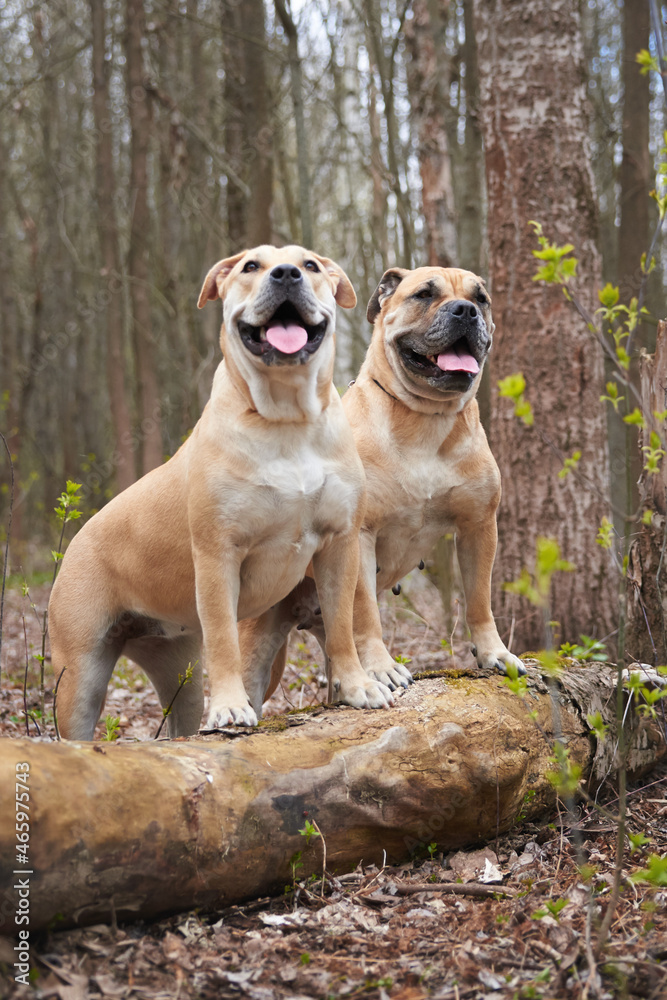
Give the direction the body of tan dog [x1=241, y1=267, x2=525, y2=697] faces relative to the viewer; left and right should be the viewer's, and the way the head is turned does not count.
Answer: facing the viewer and to the right of the viewer

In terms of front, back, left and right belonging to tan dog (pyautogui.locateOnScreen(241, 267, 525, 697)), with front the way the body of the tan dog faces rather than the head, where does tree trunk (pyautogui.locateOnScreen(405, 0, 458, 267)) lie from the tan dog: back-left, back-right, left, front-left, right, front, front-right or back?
back-left

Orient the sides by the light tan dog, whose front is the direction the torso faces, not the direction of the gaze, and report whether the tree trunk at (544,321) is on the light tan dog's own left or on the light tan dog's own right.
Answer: on the light tan dog's own left

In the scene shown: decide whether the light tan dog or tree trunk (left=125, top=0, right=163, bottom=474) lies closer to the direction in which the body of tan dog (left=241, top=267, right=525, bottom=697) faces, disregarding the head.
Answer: the light tan dog

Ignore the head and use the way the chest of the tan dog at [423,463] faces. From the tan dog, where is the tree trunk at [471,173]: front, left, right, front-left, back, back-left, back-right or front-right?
back-left

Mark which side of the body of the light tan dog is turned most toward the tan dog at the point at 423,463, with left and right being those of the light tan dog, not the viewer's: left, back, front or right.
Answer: left

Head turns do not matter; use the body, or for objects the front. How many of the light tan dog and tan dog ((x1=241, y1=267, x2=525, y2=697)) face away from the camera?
0

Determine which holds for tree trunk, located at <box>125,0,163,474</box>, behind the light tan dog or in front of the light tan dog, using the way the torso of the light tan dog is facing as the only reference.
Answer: behind
